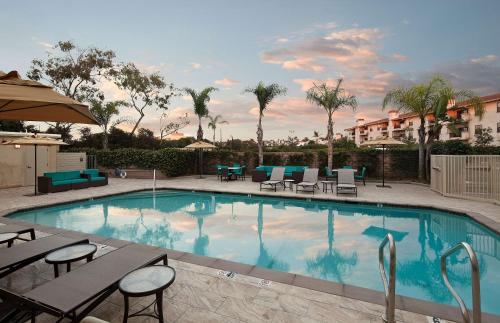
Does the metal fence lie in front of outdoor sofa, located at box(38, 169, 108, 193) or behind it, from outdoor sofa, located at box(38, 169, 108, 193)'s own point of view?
in front

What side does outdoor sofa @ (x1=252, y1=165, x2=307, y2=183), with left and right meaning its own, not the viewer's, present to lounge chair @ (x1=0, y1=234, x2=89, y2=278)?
front

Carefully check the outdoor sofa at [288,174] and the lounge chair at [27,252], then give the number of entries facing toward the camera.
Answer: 1

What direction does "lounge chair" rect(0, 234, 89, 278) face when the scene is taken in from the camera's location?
facing away from the viewer and to the right of the viewer

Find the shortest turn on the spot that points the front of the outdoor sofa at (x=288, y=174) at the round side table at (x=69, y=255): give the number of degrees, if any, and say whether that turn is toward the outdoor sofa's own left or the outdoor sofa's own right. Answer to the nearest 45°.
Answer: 0° — it already faces it

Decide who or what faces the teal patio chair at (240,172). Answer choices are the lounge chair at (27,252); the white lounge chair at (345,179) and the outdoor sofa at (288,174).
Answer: the lounge chair

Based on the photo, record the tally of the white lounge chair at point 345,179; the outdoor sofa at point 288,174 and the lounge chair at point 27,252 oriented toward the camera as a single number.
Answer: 2

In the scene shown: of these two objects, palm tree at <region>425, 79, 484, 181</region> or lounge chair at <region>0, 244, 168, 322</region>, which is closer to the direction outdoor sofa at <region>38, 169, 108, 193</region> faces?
the palm tree

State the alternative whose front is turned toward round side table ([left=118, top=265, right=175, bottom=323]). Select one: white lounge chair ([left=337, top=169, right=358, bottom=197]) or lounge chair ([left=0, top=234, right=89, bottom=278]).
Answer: the white lounge chair

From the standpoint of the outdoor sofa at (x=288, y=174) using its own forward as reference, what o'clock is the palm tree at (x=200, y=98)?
The palm tree is roughly at 4 o'clock from the outdoor sofa.

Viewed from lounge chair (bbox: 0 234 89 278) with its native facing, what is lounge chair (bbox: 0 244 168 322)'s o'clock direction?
lounge chair (bbox: 0 244 168 322) is roughly at 4 o'clock from lounge chair (bbox: 0 234 89 278).

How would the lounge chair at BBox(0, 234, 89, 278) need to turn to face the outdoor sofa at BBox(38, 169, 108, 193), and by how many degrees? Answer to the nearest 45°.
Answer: approximately 45° to its left

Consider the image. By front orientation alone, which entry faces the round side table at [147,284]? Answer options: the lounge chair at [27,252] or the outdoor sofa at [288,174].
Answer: the outdoor sofa
